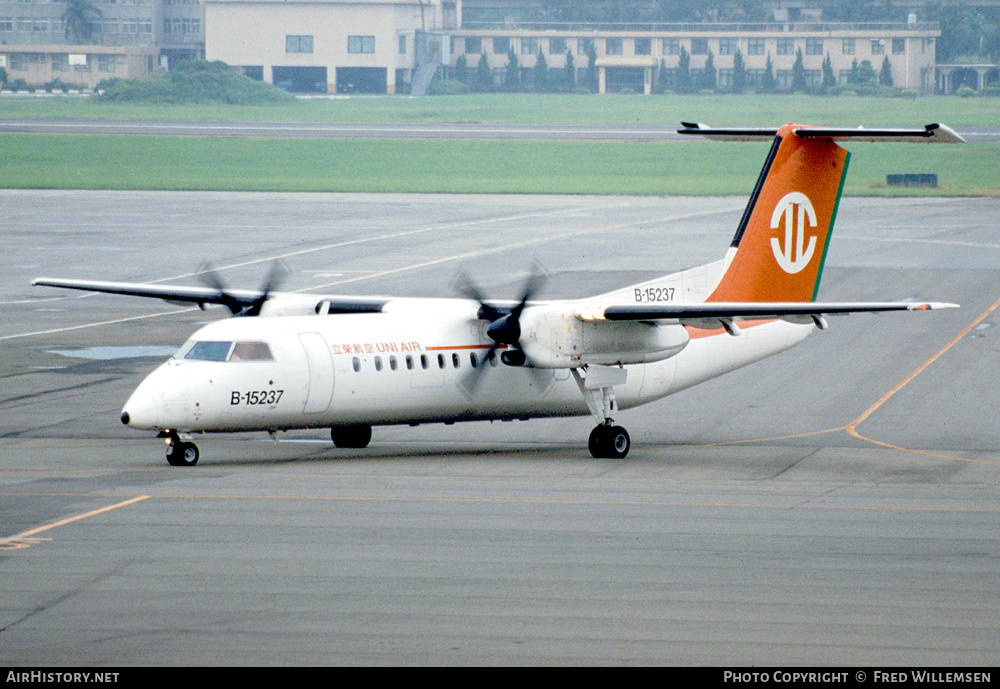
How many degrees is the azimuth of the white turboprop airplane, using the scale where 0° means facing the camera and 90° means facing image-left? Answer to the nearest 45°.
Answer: approximately 45°
